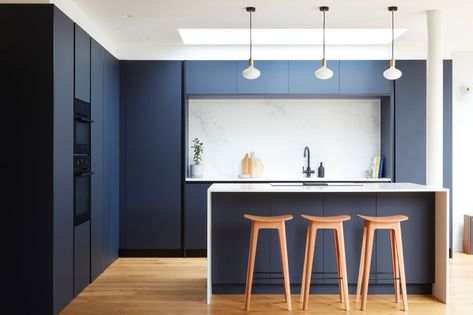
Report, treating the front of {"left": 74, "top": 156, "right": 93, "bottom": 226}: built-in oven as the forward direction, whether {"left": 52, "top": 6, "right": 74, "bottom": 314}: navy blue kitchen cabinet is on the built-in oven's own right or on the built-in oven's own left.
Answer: on the built-in oven's own right

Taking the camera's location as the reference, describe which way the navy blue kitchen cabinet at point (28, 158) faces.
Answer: facing to the right of the viewer

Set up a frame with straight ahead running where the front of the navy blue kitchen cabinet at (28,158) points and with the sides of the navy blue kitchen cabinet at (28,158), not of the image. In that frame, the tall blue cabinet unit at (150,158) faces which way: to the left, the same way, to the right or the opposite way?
to the right

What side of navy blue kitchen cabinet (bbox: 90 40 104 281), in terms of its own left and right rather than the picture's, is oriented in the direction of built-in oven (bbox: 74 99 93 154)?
right

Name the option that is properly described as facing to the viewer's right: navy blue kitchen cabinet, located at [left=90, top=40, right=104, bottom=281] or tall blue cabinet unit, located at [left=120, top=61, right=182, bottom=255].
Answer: the navy blue kitchen cabinet

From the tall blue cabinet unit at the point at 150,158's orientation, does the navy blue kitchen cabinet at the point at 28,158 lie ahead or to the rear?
ahead

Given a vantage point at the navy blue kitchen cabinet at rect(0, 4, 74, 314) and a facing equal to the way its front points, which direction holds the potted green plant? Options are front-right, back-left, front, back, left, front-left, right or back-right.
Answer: front-left

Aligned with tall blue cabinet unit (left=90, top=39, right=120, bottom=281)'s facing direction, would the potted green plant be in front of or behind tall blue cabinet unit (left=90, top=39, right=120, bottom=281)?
in front

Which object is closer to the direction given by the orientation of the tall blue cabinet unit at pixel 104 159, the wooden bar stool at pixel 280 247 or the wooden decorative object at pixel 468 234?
the wooden decorative object

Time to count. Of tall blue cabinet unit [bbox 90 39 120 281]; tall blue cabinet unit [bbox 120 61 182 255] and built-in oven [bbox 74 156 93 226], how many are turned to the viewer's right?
2

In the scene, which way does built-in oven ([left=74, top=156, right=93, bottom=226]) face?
to the viewer's right

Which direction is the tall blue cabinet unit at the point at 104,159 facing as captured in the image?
to the viewer's right

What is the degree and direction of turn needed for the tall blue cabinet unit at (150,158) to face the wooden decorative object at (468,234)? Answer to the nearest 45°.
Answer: approximately 90° to its left

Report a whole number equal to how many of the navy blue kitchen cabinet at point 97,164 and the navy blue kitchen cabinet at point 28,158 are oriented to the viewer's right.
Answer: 2
